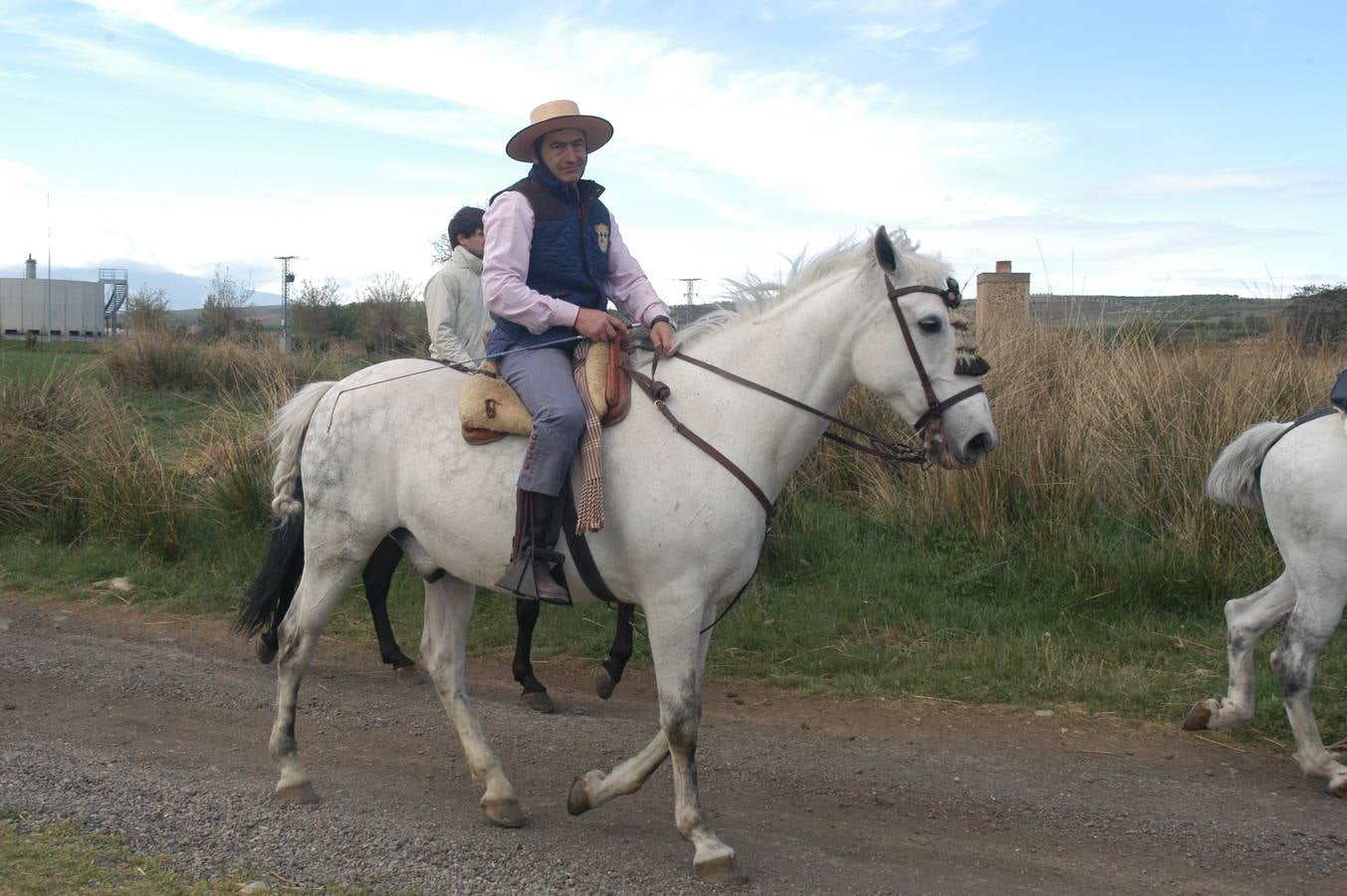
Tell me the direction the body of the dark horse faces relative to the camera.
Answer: to the viewer's right

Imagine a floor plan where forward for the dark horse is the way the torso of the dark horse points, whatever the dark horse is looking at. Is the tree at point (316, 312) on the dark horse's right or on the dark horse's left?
on the dark horse's left

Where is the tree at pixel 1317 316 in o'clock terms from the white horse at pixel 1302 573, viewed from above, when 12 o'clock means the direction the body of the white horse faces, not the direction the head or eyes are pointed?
The tree is roughly at 9 o'clock from the white horse.

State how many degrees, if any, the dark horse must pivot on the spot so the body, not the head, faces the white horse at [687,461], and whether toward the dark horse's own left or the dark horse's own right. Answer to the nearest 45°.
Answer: approximately 45° to the dark horse's own right

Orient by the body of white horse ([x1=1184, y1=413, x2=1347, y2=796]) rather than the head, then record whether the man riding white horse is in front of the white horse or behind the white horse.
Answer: behind

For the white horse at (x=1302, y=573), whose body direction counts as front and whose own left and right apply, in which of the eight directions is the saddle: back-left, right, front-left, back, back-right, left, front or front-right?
back-right

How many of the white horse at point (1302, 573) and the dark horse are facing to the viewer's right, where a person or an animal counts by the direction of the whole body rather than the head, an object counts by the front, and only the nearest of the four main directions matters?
2

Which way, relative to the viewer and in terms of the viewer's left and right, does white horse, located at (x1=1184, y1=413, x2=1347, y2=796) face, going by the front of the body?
facing to the right of the viewer

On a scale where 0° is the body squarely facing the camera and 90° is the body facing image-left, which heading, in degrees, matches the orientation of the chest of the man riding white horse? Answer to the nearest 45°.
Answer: approximately 315°

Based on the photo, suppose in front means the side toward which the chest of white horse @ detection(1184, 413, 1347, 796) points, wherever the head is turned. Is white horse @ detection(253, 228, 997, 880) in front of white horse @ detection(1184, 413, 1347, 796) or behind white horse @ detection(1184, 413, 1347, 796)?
behind

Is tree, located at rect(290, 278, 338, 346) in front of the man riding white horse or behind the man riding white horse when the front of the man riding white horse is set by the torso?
behind
